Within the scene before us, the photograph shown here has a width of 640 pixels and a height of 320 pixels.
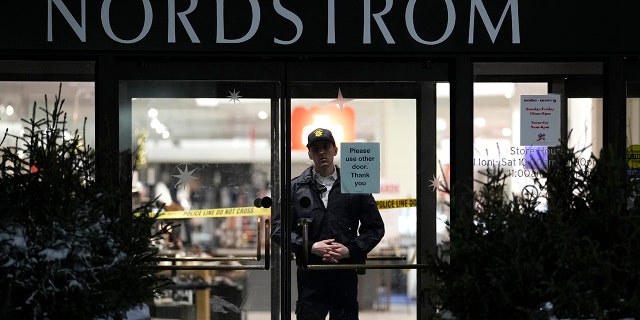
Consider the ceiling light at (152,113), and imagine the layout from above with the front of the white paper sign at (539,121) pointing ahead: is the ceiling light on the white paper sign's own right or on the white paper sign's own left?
on the white paper sign's own right

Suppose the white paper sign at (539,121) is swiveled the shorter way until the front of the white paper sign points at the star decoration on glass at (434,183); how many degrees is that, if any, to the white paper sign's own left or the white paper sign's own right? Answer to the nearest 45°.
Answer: approximately 90° to the white paper sign's own right

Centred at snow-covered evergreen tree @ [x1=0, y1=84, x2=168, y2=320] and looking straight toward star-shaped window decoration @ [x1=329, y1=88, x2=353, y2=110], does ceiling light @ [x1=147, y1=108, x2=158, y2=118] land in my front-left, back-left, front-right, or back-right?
front-left

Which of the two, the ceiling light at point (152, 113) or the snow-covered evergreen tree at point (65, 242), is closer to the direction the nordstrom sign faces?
the snow-covered evergreen tree

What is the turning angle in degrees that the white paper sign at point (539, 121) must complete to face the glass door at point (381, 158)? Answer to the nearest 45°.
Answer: approximately 90° to its right

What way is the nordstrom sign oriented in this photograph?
toward the camera

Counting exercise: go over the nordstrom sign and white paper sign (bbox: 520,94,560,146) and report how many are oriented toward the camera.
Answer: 2
